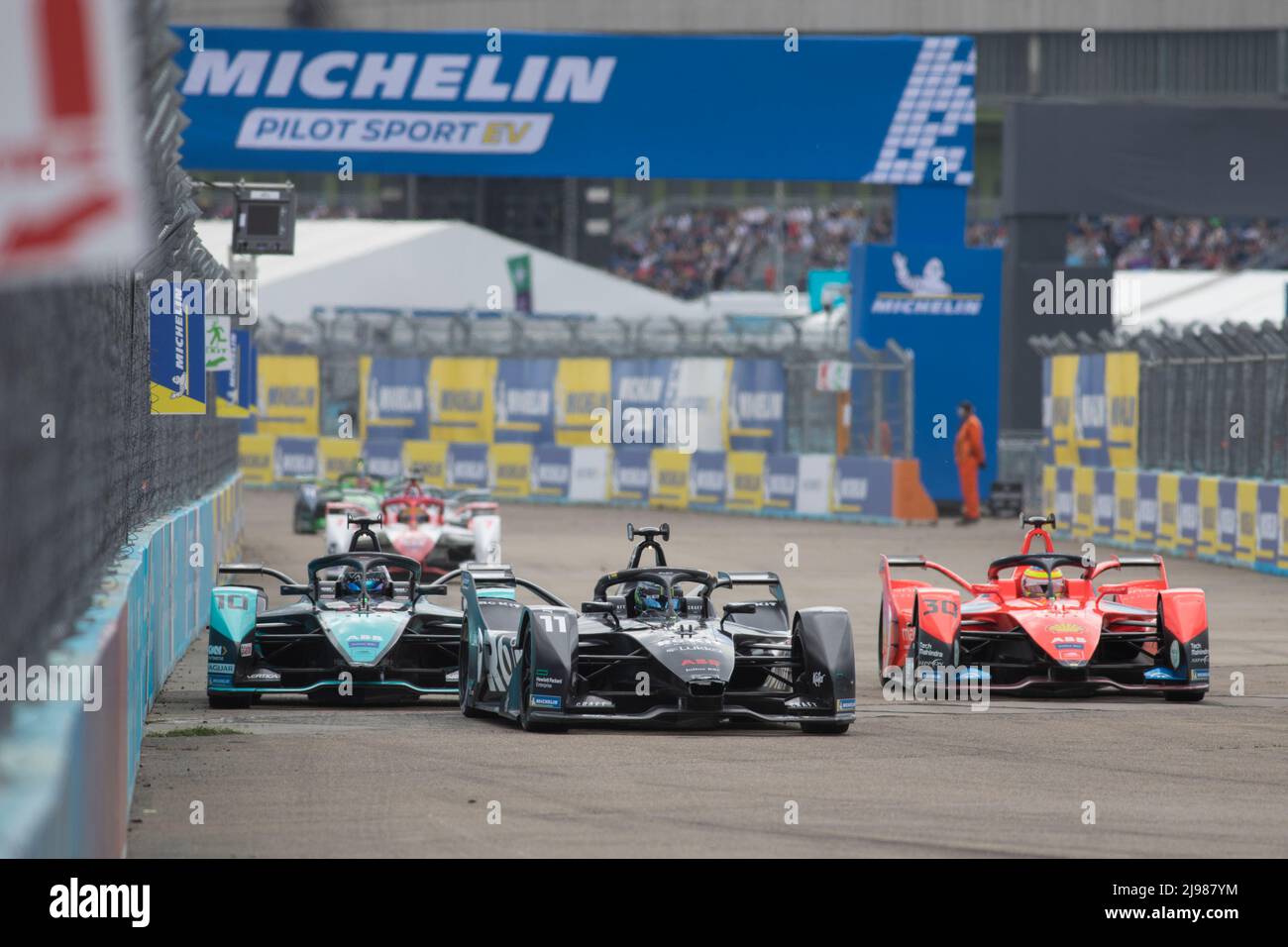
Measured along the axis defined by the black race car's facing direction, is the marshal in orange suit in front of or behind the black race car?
behind

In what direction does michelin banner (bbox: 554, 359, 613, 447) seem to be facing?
toward the camera

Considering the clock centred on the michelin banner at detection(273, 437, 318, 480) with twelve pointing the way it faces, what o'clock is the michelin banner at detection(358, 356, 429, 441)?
the michelin banner at detection(358, 356, 429, 441) is roughly at 10 o'clock from the michelin banner at detection(273, 437, 318, 480).

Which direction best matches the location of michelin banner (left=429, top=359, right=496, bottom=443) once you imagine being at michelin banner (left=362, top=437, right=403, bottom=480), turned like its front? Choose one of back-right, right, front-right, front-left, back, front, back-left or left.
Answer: left

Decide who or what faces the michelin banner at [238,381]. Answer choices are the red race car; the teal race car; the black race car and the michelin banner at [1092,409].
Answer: the michelin banner at [1092,409]

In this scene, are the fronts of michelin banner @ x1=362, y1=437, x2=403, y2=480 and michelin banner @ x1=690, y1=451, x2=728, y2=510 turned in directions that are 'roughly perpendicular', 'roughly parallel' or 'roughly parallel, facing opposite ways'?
roughly parallel

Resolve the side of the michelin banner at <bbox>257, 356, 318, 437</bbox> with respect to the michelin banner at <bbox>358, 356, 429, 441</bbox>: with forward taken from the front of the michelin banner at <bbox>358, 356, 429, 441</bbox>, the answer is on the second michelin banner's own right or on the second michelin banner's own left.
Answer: on the second michelin banner's own right

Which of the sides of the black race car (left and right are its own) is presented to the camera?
front

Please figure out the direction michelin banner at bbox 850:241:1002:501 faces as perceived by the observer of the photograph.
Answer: facing the viewer
